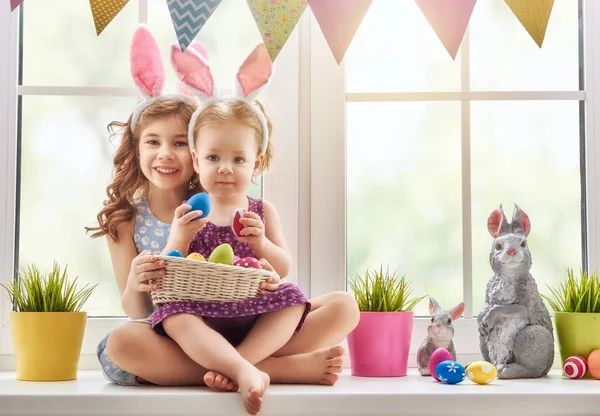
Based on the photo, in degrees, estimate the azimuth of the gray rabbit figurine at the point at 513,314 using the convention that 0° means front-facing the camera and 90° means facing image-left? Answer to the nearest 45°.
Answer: approximately 45°

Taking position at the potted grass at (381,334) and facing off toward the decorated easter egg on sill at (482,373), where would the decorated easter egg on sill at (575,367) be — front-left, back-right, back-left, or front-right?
front-left
